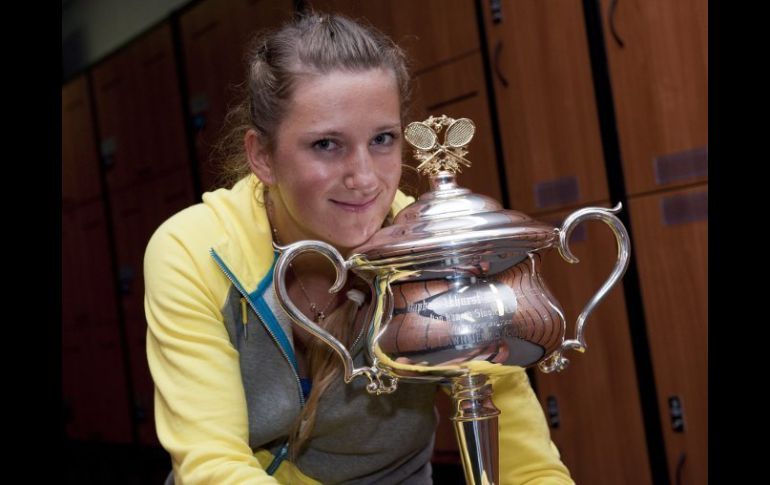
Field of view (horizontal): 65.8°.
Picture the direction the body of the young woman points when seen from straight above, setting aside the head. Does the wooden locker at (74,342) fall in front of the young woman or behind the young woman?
behind

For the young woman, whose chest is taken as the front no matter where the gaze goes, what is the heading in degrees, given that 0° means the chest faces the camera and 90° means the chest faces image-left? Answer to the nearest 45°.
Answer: approximately 315°
